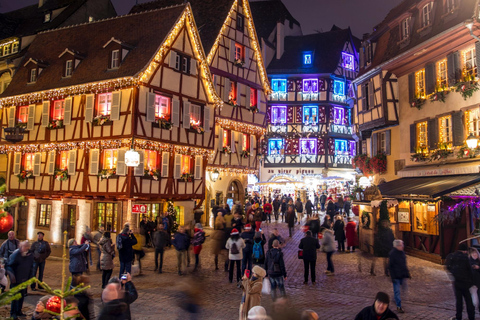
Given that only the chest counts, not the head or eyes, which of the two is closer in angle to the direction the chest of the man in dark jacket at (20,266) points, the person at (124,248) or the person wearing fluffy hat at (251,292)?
the person wearing fluffy hat

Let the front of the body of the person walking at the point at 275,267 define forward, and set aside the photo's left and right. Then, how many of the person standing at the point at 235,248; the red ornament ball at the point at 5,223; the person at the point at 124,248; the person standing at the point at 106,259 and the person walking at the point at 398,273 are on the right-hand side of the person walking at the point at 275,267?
1

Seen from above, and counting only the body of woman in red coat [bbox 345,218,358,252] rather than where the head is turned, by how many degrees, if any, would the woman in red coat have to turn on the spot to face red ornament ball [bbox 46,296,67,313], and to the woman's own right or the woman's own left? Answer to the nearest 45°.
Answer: approximately 180°

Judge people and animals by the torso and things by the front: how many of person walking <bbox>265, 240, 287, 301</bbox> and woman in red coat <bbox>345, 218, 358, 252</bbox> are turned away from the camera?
2

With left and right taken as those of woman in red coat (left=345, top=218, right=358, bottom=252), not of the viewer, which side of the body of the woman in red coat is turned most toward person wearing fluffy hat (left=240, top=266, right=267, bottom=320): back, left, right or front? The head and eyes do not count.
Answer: back

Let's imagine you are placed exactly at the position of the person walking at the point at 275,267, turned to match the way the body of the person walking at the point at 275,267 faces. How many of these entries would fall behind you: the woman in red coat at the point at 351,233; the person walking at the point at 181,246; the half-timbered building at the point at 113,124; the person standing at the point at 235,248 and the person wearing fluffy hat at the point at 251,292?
1

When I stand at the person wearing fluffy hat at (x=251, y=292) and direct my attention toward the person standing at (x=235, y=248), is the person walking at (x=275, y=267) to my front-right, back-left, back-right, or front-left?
front-right

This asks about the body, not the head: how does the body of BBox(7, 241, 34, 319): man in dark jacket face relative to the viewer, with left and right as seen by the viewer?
facing the viewer and to the right of the viewer

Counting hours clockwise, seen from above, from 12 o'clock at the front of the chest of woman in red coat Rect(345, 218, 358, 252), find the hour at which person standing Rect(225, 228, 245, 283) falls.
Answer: The person standing is roughly at 7 o'clock from the woman in red coat.

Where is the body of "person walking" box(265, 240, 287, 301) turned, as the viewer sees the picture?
away from the camera

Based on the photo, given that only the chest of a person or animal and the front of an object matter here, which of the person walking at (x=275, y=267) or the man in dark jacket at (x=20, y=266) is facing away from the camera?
the person walking

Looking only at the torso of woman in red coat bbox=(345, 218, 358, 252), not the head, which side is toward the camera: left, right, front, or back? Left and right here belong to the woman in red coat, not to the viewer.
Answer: back

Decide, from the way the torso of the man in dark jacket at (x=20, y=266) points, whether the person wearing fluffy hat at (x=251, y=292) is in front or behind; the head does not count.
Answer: in front

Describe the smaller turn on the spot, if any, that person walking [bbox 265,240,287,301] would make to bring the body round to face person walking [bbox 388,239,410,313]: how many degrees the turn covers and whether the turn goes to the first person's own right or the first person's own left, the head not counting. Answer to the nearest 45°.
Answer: approximately 90° to the first person's own right

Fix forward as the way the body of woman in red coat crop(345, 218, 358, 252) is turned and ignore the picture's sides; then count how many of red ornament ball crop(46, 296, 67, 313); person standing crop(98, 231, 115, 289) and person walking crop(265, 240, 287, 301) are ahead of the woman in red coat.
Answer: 0
